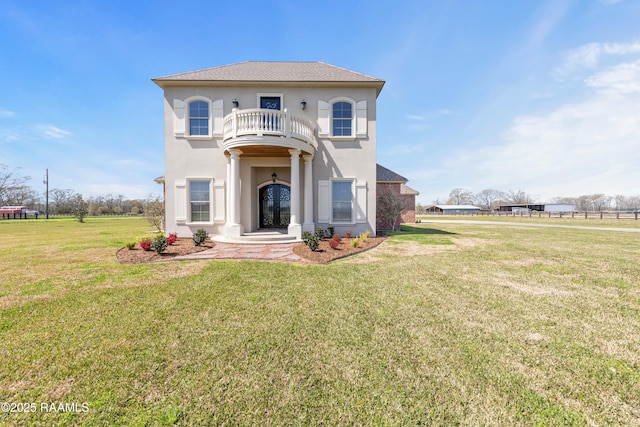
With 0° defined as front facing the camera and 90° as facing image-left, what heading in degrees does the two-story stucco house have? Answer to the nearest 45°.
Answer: approximately 0°

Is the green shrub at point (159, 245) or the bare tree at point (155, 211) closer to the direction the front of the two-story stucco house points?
the green shrub

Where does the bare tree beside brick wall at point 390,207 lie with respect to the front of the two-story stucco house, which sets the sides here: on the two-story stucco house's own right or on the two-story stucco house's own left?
on the two-story stucco house's own left

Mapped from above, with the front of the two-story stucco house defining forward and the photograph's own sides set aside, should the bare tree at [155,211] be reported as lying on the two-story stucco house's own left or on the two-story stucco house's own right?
on the two-story stucco house's own right
